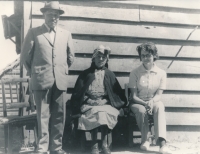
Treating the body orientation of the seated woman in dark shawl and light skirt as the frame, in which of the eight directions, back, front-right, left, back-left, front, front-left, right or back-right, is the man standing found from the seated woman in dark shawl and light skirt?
front-right

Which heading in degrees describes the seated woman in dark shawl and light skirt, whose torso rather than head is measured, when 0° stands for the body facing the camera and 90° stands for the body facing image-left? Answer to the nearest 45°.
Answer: approximately 0°

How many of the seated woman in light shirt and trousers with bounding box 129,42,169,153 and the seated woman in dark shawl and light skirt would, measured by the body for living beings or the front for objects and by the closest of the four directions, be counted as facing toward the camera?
2

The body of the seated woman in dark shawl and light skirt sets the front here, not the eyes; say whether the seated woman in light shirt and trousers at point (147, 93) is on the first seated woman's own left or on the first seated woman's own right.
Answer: on the first seated woman's own left

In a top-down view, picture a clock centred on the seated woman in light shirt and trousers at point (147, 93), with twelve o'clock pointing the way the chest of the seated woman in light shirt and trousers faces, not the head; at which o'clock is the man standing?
The man standing is roughly at 2 o'clock from the seated woman in light shirt and trousers.

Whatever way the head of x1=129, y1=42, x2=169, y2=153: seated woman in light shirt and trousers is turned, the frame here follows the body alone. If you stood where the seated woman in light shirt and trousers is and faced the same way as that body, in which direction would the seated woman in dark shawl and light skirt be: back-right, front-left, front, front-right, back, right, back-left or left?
right
